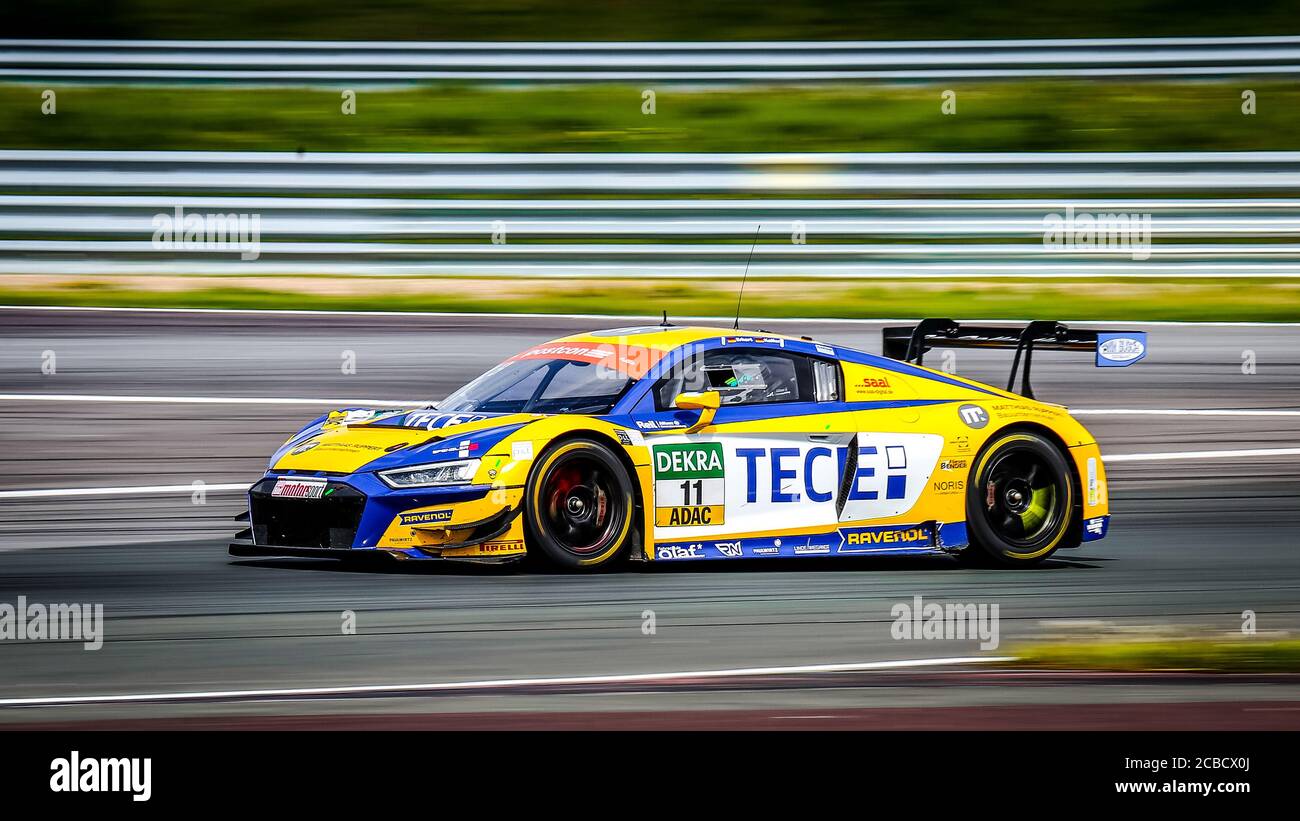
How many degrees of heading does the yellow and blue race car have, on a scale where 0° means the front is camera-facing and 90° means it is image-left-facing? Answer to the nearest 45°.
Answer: approximately 45°

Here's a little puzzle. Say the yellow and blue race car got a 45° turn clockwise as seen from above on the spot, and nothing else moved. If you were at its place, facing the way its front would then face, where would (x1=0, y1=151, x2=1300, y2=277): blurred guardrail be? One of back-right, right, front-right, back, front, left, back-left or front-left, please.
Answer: right

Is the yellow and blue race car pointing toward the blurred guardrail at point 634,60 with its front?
no
